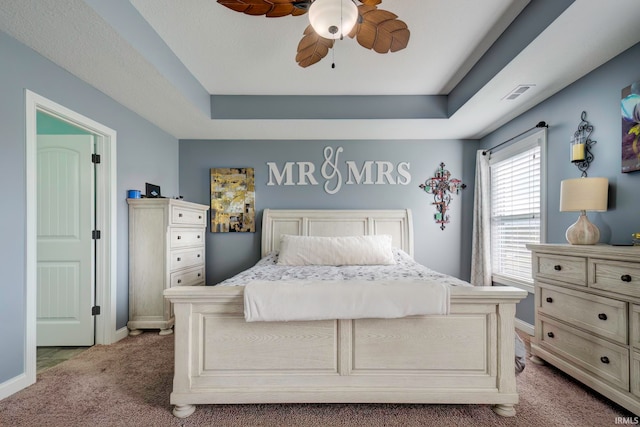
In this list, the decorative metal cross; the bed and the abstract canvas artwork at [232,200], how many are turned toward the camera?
3

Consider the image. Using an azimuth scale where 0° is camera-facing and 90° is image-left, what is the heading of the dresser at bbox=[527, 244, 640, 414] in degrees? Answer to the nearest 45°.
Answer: approximately 45°

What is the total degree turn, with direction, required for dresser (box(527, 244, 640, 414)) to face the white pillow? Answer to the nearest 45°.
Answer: approximately 45° to its right

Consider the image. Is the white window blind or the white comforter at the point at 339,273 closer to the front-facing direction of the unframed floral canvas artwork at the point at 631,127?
the white comforter

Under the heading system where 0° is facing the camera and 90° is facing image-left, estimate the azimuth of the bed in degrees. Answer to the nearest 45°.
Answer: approximately 0°

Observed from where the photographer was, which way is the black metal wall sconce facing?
facing the viewer and to the left of the viewer

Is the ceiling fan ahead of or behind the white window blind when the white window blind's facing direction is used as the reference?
ahead

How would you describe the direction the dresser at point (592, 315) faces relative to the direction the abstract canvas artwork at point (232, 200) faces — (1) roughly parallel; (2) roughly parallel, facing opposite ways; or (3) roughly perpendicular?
roughly perpendicular

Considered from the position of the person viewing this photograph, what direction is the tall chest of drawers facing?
facing the viewer and to the right of the viewer

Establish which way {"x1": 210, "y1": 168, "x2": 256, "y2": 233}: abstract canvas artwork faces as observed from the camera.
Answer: facing the viewer

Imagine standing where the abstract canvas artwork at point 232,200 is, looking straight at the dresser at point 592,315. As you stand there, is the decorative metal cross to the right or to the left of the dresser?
left

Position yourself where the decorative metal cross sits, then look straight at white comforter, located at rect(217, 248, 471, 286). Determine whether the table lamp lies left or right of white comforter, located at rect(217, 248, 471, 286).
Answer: left

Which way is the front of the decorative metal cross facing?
toward the camera
